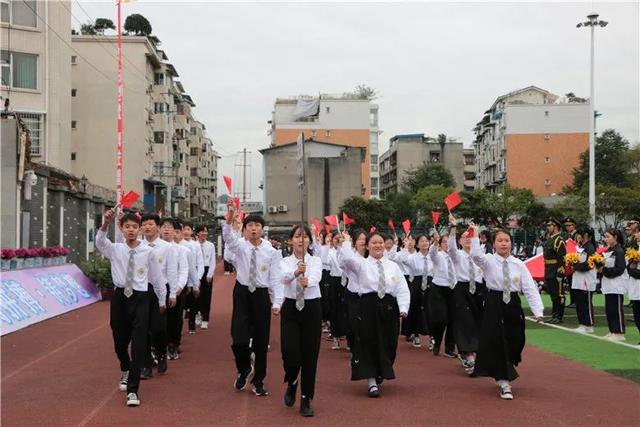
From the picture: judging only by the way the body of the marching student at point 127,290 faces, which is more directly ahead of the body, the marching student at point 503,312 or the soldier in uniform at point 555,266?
the marching student

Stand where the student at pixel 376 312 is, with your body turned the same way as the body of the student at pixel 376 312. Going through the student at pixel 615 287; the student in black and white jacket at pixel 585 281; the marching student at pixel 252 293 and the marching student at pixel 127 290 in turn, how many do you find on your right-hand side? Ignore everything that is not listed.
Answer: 2

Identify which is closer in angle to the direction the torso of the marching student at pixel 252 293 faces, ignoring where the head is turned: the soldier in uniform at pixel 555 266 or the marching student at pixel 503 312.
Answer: the marching student

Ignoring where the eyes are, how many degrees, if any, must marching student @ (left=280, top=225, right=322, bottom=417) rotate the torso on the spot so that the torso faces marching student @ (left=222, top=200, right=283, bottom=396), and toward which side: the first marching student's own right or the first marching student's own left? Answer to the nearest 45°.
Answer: approximately 135° to the first marching student's own right

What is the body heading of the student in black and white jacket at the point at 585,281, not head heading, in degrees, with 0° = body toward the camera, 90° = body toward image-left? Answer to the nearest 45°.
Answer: approximately 45°

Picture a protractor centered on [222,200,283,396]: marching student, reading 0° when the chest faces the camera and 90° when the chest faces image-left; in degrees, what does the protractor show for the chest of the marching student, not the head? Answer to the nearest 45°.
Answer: approximately 0°

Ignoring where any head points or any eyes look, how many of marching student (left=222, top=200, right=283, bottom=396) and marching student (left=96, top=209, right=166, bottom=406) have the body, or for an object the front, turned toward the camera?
2
